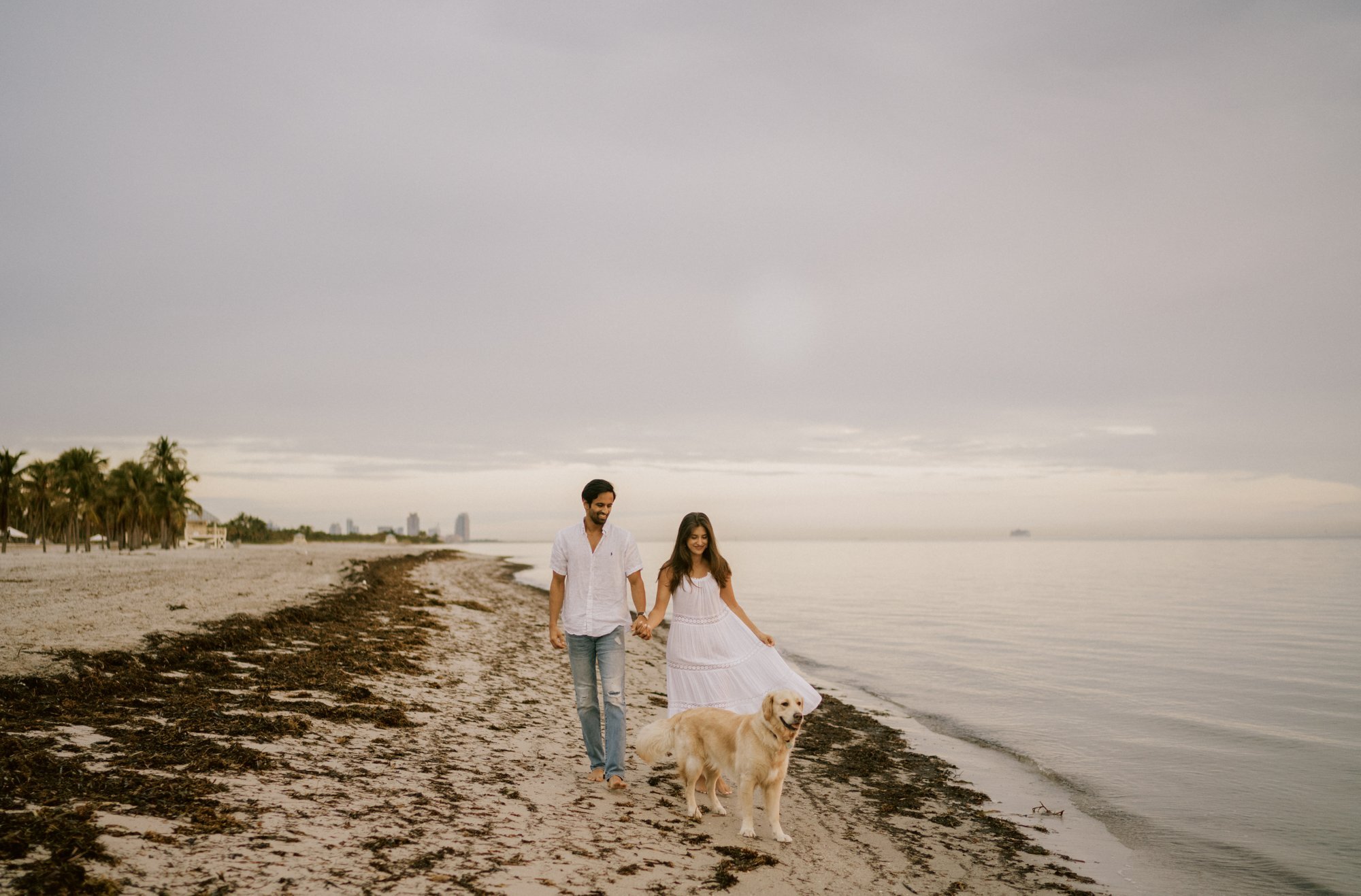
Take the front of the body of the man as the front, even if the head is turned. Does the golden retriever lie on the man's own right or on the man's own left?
on the man's own left

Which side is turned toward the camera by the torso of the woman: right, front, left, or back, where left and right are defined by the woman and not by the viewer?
front

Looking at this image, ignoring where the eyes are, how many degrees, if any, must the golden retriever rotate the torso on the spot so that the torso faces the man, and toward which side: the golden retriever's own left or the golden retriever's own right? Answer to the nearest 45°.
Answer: approximately 135° to the golden retriever's own right

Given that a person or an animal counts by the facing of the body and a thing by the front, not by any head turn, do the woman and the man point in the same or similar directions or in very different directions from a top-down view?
same or similar directions

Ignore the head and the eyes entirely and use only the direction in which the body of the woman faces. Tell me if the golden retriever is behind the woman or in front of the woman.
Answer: in front

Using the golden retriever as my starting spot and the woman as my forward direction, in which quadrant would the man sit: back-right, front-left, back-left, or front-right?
front-left

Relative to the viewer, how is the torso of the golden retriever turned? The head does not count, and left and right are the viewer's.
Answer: facing the viewer and to the right of the viewer

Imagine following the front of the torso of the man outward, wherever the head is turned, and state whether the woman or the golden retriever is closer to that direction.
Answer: the golden retriever

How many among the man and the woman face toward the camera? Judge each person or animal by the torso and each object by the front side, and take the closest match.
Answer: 2

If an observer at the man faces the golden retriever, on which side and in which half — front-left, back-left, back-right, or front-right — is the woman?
front-left

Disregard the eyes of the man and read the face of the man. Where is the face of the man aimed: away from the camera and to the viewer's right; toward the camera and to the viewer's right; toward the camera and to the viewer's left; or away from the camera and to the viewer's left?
toward the camera and to the viewer's right

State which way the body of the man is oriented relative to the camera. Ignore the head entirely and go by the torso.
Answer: toward the camera
